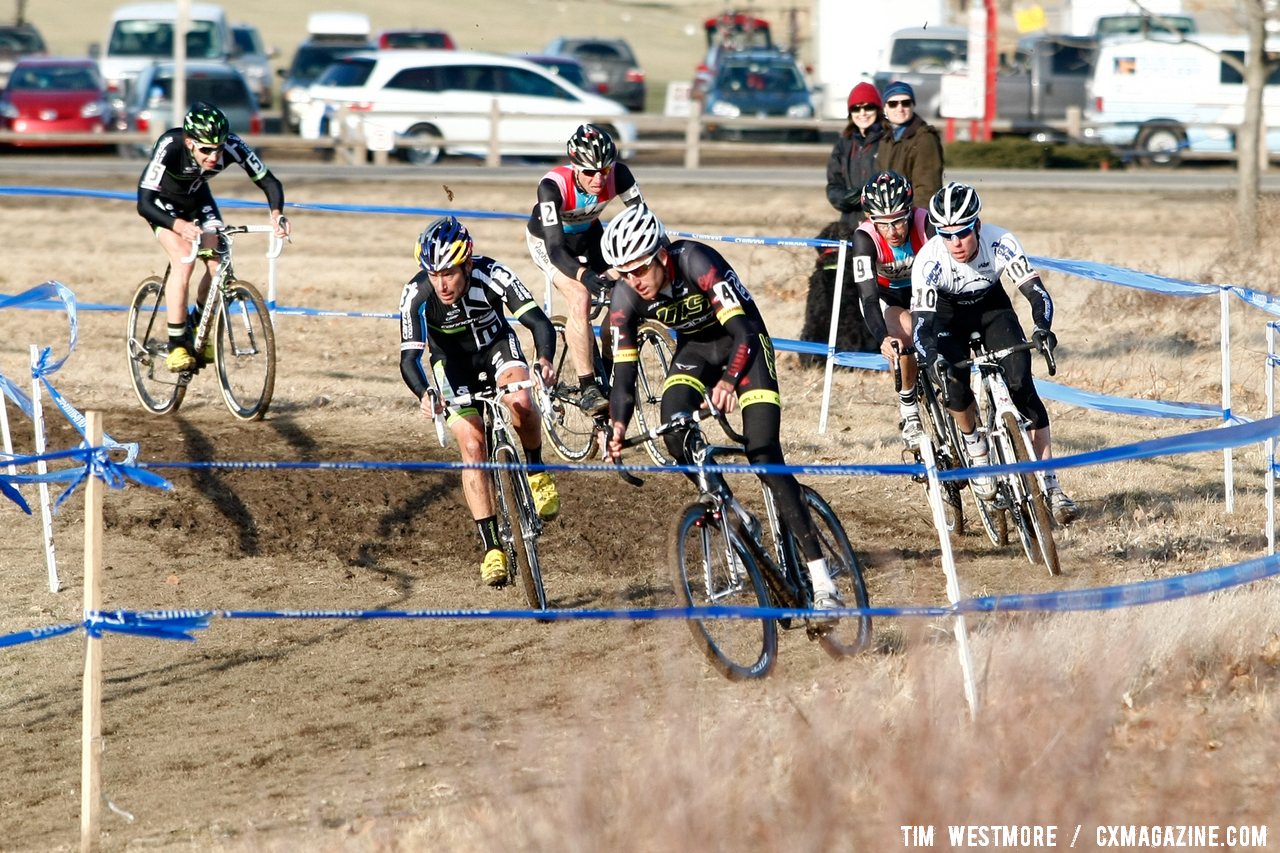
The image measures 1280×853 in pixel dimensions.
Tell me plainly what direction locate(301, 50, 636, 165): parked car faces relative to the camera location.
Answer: facing away from the viewer and to the right of the viewer

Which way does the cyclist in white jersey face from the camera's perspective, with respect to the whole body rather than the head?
toward the camera

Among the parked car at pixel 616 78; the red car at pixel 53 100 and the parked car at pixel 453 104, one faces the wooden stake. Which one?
the red car

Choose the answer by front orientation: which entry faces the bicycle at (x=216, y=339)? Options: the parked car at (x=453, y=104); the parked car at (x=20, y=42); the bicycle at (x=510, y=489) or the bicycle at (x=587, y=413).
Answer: the parked car at (x=20, y=42)

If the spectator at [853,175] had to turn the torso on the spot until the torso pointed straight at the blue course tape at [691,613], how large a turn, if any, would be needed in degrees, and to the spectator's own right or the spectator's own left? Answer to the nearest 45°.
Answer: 0° — they already face it

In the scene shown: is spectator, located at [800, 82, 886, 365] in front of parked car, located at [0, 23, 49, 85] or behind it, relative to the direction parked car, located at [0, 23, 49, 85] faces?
in front

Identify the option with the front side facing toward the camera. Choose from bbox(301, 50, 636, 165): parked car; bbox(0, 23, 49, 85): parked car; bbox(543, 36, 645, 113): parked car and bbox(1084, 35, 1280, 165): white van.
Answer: bbox(0, 23, 49, 85): parked car

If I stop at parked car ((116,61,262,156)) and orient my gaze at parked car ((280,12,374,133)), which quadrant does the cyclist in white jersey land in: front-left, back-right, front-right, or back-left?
back-right

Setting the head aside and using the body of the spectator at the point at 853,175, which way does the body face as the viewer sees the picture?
toward the camera

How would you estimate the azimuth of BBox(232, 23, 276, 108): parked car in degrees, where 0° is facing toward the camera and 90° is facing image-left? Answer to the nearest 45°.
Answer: approximately 0°

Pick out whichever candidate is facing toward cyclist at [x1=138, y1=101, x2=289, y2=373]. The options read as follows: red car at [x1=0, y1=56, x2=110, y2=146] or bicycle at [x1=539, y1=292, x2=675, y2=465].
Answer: the red car

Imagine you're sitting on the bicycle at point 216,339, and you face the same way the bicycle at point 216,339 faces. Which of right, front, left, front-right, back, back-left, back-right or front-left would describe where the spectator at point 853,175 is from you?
front-left

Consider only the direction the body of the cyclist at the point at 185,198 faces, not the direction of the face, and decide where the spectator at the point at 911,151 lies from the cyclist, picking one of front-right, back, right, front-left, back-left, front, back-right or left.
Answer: front-left

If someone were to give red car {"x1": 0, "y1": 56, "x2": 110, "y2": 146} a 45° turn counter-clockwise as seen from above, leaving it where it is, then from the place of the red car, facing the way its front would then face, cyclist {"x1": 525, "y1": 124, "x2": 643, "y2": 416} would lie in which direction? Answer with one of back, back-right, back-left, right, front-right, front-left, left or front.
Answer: front-right

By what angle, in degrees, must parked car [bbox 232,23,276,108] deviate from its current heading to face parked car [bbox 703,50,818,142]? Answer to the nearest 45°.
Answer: approximately 45° to its left
